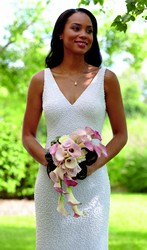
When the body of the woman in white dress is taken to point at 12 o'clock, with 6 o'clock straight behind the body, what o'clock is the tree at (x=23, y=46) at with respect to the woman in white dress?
The tree is roughly at 6 o'clock from the woman in white dress.

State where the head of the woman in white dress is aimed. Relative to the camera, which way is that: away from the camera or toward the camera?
toward the camera

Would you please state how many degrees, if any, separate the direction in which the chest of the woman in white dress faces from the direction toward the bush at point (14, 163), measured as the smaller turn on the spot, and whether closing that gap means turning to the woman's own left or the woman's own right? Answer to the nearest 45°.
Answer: approximately 180°

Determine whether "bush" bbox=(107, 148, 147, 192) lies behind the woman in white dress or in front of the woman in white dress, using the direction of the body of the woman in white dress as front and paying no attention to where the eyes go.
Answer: behind

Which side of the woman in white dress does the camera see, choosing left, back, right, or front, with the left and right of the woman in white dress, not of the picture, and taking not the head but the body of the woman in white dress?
front

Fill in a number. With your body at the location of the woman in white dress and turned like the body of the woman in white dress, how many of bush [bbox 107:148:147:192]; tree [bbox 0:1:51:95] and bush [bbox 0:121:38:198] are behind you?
3
